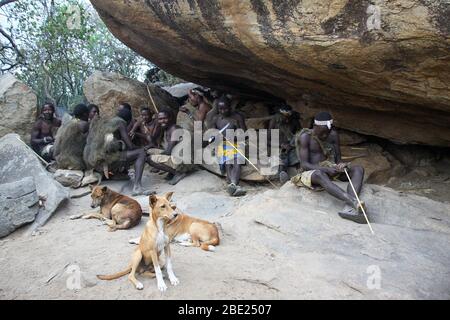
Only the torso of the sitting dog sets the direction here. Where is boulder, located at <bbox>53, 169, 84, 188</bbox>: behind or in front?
behind

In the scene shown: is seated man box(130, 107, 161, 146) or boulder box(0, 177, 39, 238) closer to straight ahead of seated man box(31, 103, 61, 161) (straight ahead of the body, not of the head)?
the boulder

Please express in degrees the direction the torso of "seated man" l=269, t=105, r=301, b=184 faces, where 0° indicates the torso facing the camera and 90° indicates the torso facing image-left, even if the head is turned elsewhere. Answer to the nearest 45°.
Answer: approximately 0°

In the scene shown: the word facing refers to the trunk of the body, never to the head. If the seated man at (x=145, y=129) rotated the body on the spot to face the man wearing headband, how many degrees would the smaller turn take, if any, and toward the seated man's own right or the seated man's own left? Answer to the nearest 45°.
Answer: approximately 45° to the seated man's own left

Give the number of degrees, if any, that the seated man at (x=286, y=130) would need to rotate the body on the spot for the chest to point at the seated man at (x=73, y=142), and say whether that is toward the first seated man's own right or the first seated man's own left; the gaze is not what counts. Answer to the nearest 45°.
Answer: approximately 90° to the first seated man's own right

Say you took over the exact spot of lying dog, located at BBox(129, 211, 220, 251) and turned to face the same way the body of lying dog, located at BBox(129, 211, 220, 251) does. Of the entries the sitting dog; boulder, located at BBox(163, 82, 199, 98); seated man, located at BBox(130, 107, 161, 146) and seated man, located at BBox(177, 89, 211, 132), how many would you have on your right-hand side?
3

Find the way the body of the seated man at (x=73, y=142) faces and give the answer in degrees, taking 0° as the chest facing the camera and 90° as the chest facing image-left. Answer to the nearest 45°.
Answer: approximately 225°

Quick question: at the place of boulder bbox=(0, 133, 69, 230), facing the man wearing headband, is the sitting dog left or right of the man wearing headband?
right

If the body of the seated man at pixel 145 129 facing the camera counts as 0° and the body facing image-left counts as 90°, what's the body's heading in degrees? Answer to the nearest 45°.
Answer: approximately 0°

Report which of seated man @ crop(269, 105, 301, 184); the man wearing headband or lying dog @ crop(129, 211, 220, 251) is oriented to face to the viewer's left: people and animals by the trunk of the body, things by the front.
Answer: the lying dog

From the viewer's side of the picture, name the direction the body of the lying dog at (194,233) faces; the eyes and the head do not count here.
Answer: to the viewer's left

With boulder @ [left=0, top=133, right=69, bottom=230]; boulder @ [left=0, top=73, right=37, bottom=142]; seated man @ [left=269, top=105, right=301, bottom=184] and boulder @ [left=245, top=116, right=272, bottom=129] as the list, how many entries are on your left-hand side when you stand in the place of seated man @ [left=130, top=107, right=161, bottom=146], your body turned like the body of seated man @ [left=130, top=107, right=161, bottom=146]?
2

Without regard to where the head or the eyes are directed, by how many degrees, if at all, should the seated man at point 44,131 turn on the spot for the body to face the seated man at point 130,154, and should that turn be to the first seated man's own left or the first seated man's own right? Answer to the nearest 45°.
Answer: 0° — they already face them

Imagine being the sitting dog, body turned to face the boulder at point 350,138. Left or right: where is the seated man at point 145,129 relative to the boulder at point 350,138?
left
